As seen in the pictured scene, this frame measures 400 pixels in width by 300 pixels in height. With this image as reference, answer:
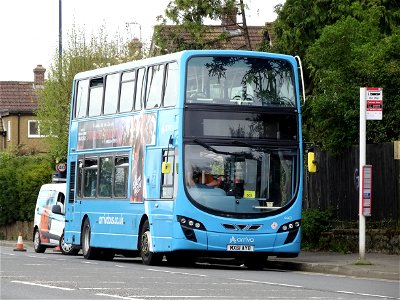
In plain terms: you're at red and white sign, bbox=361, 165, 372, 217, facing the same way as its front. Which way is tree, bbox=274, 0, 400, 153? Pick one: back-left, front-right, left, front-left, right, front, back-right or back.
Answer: back-left

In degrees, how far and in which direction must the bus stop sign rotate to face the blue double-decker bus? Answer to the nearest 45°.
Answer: approximately 90° to its right

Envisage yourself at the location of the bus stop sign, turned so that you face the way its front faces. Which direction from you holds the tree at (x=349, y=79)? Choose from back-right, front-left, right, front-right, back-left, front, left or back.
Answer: back

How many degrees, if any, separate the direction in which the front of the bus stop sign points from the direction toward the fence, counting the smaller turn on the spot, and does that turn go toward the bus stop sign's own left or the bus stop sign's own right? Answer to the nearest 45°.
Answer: approximately 180°

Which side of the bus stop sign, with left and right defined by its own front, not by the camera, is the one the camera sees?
front

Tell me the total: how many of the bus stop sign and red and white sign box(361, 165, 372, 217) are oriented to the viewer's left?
0
